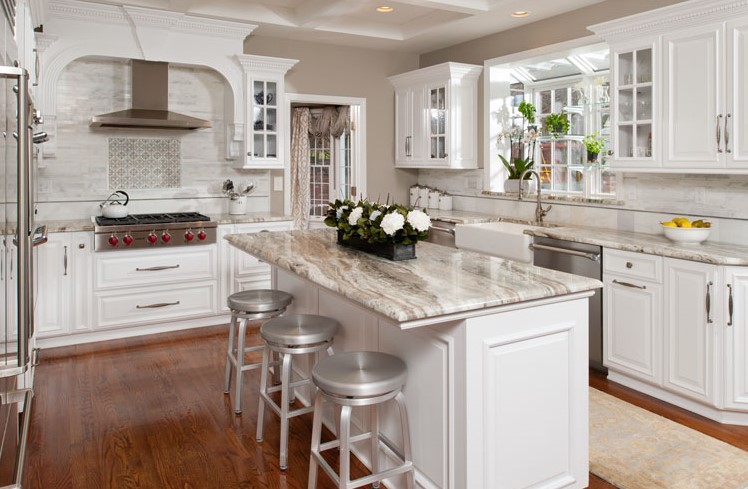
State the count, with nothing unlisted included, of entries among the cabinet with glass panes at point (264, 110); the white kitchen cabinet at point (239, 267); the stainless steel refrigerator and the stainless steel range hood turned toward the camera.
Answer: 3

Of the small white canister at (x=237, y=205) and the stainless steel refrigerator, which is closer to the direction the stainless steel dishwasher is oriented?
the stainless steel refrigerator

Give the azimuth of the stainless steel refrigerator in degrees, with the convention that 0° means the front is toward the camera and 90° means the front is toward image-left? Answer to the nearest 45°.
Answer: approximately 270°

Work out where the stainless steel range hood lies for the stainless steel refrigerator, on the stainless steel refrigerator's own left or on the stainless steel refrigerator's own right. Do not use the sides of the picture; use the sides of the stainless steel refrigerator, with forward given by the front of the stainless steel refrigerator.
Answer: on the stainless steel refrigerator's own left

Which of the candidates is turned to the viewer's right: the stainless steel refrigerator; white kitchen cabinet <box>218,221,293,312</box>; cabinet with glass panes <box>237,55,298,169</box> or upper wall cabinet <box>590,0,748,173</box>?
the stainless steel refrigerator

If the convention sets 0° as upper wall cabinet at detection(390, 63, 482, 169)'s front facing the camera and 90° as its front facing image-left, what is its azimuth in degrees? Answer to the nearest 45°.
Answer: approximately 45°

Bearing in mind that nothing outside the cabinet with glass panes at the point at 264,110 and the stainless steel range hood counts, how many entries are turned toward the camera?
2

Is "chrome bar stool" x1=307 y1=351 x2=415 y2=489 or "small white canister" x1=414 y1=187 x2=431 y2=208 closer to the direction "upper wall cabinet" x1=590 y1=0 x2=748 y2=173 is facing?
the chrome bar stool

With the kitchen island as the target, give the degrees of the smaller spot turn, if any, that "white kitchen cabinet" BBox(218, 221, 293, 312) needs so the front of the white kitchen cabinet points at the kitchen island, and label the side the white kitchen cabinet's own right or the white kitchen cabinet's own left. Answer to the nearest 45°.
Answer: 0° — it already faces it

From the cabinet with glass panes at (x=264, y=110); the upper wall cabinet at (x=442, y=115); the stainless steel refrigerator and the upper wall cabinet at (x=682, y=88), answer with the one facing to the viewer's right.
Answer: the stainless steel refrigerator
